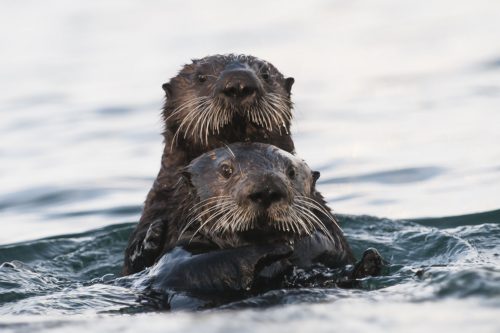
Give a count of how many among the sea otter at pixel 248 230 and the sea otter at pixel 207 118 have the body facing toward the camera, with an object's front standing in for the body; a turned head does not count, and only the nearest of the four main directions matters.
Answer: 2

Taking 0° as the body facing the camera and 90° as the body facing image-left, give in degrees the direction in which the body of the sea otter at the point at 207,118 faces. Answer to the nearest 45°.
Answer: approximately 0°
